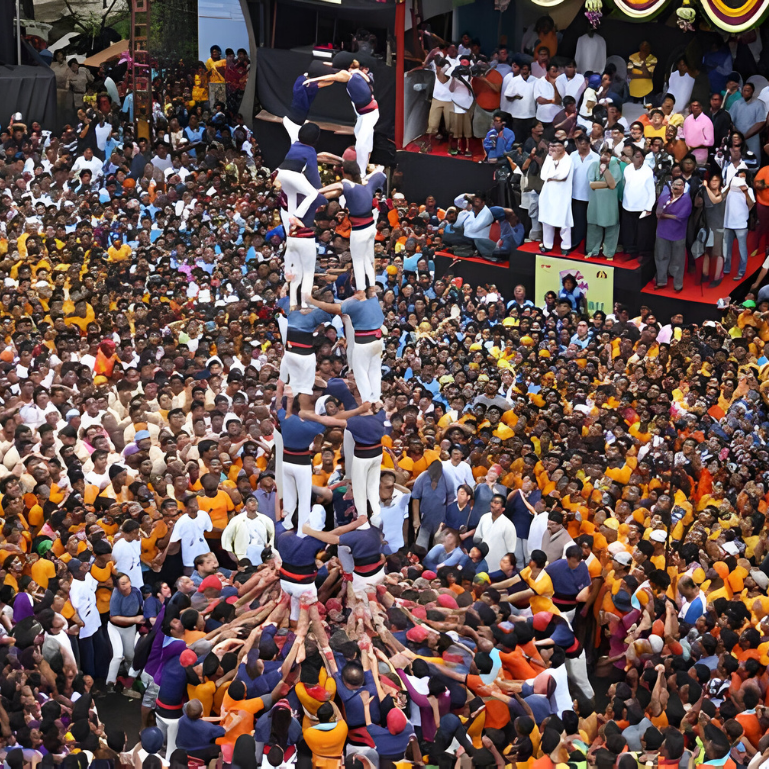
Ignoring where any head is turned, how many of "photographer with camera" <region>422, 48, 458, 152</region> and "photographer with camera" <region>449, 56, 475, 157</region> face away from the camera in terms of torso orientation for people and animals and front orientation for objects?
0

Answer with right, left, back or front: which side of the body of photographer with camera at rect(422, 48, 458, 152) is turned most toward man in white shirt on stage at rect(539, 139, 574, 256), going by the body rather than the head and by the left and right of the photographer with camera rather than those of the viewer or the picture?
left

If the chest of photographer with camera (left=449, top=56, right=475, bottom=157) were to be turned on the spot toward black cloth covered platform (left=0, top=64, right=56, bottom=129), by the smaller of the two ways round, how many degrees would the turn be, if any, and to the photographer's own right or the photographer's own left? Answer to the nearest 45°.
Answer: approximately 45° to the photographer's own right

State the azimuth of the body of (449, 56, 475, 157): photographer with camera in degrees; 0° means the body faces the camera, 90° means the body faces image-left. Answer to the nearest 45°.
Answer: approximately 45°

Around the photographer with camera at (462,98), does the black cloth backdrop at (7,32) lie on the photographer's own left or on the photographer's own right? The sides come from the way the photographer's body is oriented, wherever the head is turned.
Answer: on the photographer's own right

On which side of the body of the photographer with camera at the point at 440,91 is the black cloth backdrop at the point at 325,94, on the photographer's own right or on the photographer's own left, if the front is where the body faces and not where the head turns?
on the photographer's own right
